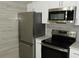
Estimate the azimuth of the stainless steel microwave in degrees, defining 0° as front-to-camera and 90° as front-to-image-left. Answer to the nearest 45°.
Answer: approximately 45°

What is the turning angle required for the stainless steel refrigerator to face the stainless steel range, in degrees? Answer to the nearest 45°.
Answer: approximately 90° to its left

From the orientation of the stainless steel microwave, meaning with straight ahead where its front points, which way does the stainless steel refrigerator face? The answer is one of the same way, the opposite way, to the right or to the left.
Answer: the same way

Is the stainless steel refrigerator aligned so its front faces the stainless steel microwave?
no

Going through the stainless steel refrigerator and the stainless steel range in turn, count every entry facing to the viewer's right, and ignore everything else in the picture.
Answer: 0

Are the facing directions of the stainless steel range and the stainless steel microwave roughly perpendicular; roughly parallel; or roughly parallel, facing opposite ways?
roughly parallel

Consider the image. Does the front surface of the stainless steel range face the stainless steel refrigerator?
no

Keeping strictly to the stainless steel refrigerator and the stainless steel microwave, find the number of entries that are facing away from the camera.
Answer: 0

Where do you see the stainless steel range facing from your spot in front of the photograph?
facing the viewer and to the left of the viewer

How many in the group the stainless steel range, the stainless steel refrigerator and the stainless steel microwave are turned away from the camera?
0
